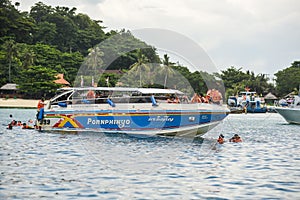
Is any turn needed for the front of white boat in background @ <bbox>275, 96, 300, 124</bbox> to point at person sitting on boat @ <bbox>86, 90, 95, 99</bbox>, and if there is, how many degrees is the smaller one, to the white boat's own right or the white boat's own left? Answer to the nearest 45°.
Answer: approximately 45° to the white boat's own left

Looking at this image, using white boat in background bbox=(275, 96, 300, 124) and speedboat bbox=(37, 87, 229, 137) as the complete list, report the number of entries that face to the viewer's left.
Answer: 1

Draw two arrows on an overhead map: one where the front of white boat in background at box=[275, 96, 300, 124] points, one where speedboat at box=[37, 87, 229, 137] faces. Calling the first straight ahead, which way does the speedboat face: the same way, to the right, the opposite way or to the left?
the opposite way

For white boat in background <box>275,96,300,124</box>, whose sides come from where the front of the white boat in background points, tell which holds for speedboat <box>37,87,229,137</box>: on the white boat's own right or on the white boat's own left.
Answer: on the white boat's own left

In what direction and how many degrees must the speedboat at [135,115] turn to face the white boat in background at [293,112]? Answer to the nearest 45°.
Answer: approximately 45° to its left

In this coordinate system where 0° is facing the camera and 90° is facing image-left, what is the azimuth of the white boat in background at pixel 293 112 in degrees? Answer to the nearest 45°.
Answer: approximately 90°

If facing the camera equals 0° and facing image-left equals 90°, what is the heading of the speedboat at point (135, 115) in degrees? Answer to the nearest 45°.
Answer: approximately 270°
